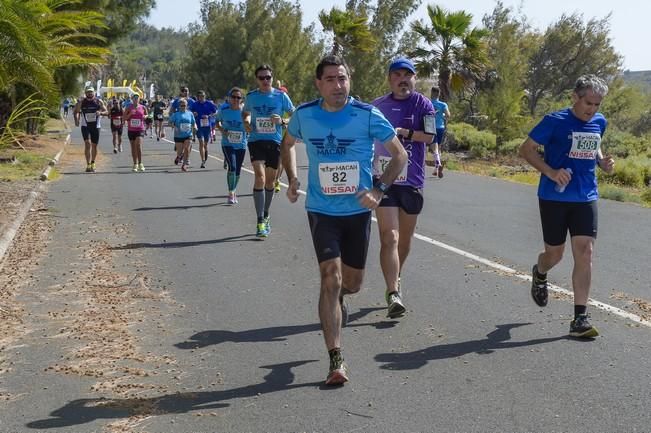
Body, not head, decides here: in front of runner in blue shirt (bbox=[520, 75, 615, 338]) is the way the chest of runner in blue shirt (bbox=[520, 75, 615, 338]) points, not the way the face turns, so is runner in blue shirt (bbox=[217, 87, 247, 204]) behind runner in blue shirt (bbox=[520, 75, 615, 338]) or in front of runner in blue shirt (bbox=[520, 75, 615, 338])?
behind

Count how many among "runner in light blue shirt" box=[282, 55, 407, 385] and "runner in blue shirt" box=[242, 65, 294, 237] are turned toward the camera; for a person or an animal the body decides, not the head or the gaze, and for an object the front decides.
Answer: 2

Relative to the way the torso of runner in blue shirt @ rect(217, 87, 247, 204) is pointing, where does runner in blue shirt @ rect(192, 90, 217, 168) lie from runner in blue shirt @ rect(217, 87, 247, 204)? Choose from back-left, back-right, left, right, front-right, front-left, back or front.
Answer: back

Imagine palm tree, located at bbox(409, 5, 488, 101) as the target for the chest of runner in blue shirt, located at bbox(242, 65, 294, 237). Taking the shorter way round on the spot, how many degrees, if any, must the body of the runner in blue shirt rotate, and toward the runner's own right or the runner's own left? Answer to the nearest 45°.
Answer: approximately 180°

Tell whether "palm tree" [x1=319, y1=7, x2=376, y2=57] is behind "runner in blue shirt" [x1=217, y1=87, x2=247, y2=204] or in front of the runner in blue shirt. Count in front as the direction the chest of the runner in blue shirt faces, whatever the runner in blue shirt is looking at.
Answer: behind

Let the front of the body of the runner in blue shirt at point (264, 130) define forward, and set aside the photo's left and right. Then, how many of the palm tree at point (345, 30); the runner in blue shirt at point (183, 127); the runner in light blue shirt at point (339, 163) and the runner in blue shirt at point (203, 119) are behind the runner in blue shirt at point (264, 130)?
3

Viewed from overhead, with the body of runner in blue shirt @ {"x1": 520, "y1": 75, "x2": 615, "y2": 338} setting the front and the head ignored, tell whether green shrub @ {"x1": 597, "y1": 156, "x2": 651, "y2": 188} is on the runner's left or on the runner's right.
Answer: on the runner's left

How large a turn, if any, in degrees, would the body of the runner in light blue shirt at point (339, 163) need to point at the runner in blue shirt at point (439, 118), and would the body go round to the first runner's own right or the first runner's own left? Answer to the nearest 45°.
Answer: approximately 180°
